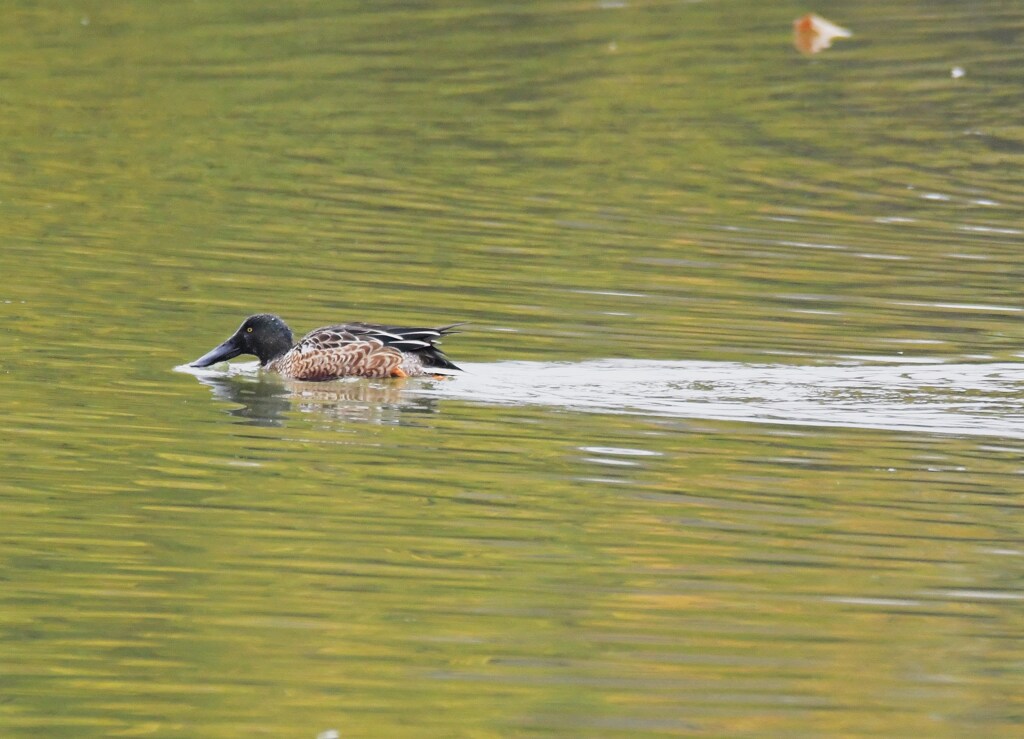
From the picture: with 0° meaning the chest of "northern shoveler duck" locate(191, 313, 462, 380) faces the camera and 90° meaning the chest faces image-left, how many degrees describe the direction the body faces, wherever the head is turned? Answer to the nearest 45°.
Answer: approximately 90°
